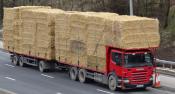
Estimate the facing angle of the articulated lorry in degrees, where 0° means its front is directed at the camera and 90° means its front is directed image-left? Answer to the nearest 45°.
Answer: approximately 315°
